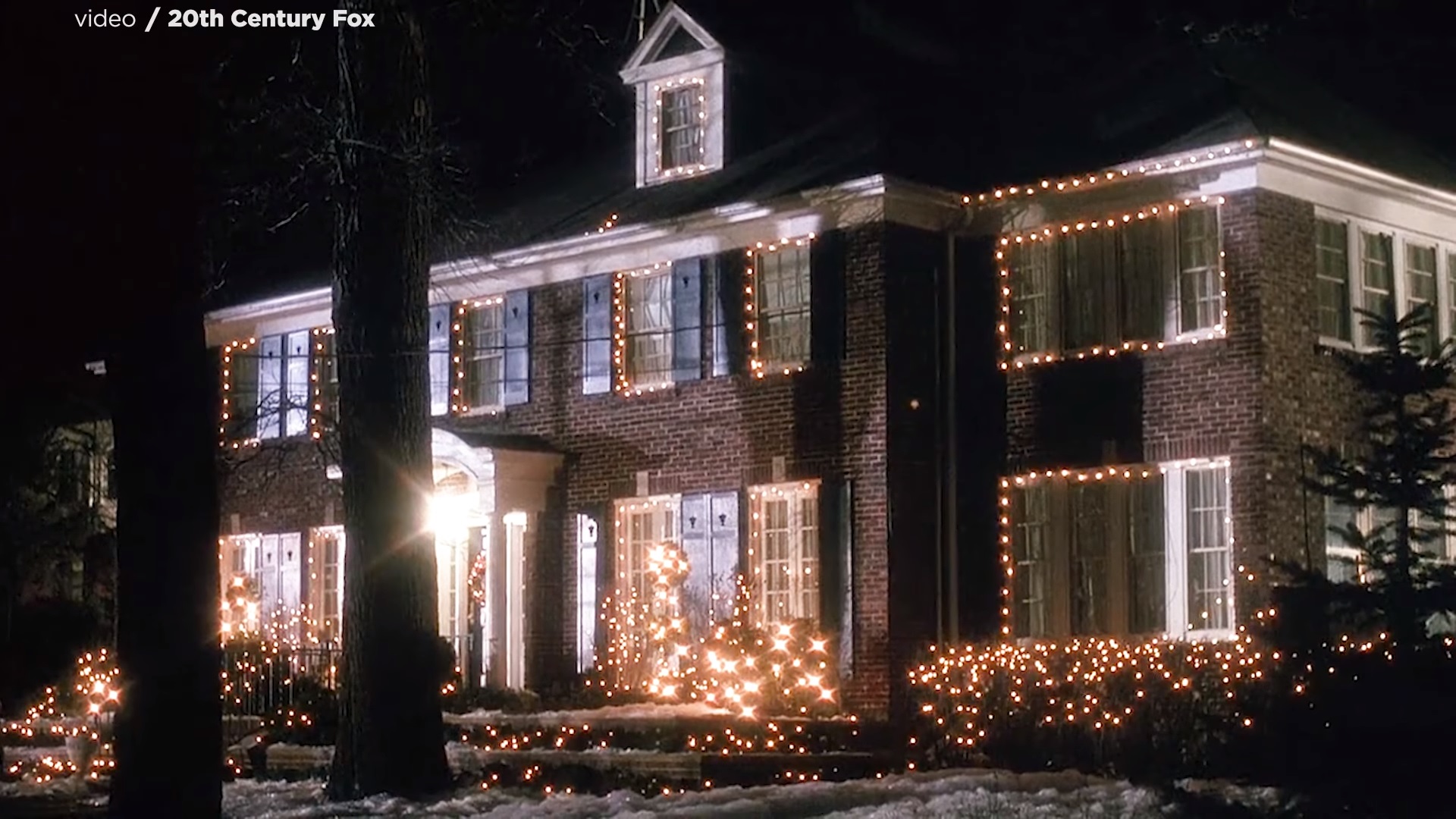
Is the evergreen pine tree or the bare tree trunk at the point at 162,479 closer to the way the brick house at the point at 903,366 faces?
the bare tree trunk

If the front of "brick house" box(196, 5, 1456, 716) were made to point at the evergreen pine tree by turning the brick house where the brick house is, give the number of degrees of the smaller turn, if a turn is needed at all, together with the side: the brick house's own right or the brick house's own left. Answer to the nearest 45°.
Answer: approximately 90° to the brick house's own left

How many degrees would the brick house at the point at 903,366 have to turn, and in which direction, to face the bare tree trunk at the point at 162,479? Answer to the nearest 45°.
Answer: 0° — it already faces it

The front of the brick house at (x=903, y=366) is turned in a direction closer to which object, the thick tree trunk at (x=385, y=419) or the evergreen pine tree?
the thick tree trunk
